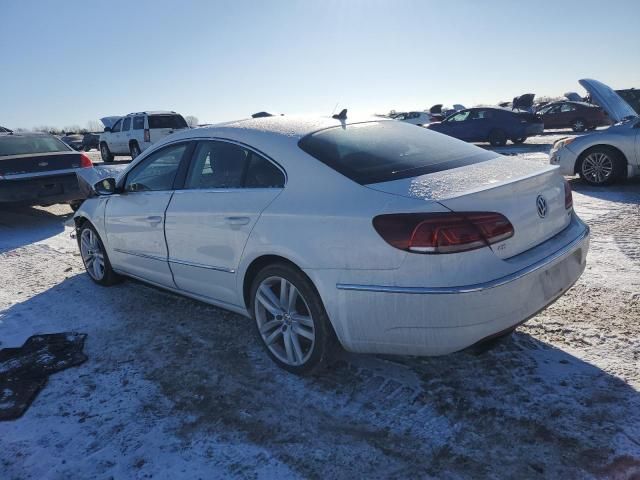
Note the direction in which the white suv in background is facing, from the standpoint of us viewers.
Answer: facing away from the viewer and to the left of the viewer

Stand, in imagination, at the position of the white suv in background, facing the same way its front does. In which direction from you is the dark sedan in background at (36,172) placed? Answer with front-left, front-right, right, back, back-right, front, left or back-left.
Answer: back-left

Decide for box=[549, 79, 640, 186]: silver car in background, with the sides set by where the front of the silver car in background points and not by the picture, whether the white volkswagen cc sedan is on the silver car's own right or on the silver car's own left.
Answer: on the silver car's own left

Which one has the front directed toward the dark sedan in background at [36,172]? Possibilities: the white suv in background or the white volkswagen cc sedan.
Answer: the white volkswagen cc sedan

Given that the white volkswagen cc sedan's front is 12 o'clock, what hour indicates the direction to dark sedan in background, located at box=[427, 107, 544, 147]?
The dark sedan in background is roughly at 2 o'clock from the white volkswagen cc sedan.

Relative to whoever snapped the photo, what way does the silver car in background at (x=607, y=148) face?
facing to the left of the viewer

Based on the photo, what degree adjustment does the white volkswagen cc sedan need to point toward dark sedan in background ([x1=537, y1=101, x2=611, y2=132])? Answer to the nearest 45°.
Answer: approximately 90° to its right

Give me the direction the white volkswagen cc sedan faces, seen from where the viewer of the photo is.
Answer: facing away from the viewer and to the left of the viewer

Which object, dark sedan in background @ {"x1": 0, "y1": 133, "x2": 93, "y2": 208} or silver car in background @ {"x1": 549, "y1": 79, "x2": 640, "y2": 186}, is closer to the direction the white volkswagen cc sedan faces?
the dark sedan in background
